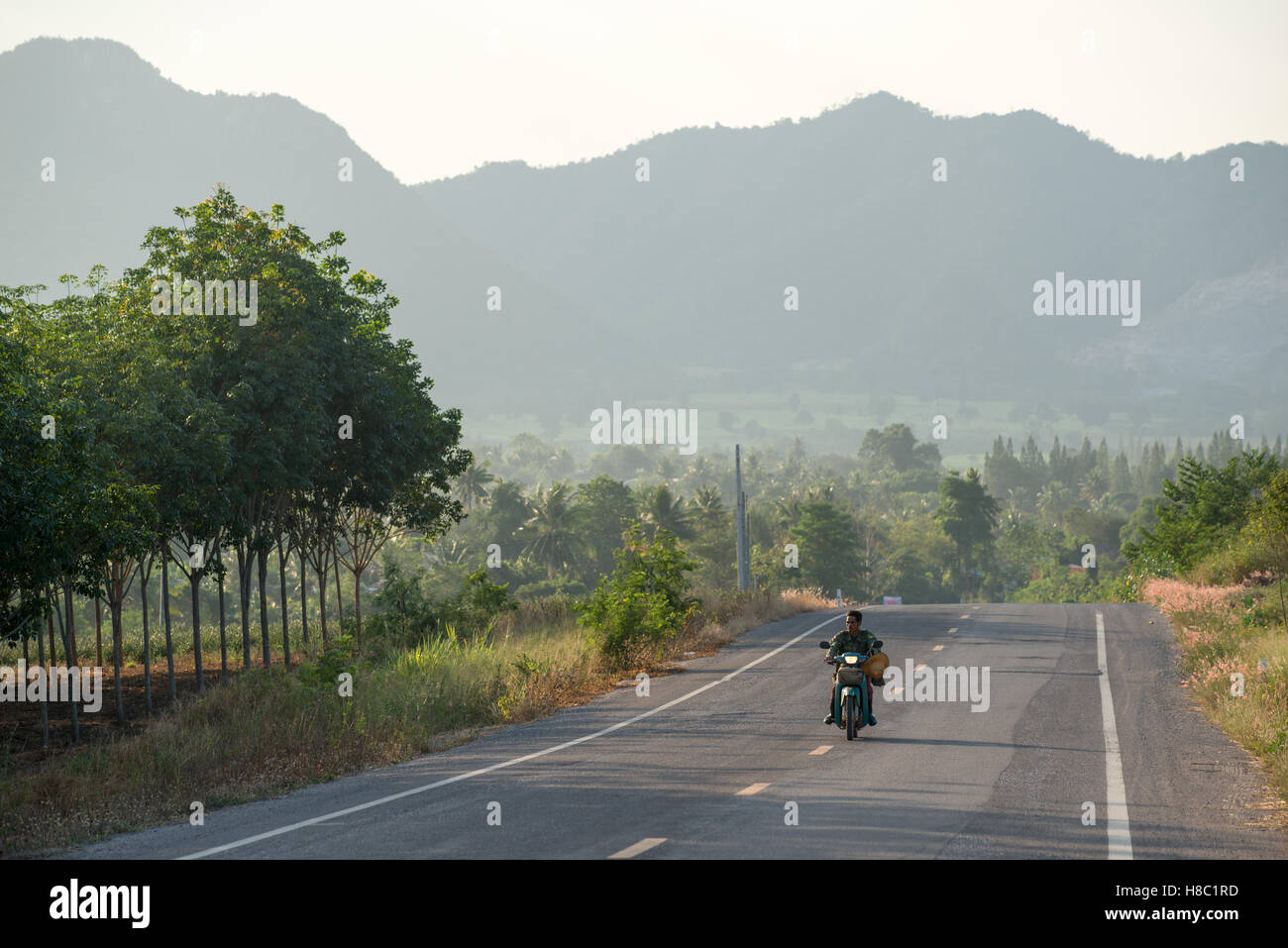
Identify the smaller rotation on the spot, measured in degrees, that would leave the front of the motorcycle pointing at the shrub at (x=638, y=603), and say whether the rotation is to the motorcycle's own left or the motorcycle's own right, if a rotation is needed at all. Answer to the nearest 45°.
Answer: approximately 180°

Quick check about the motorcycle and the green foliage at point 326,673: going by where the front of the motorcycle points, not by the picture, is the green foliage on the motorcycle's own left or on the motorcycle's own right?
on the motorcycle's own right

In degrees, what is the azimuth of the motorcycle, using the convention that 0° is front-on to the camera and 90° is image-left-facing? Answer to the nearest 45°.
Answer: approximately 0°
